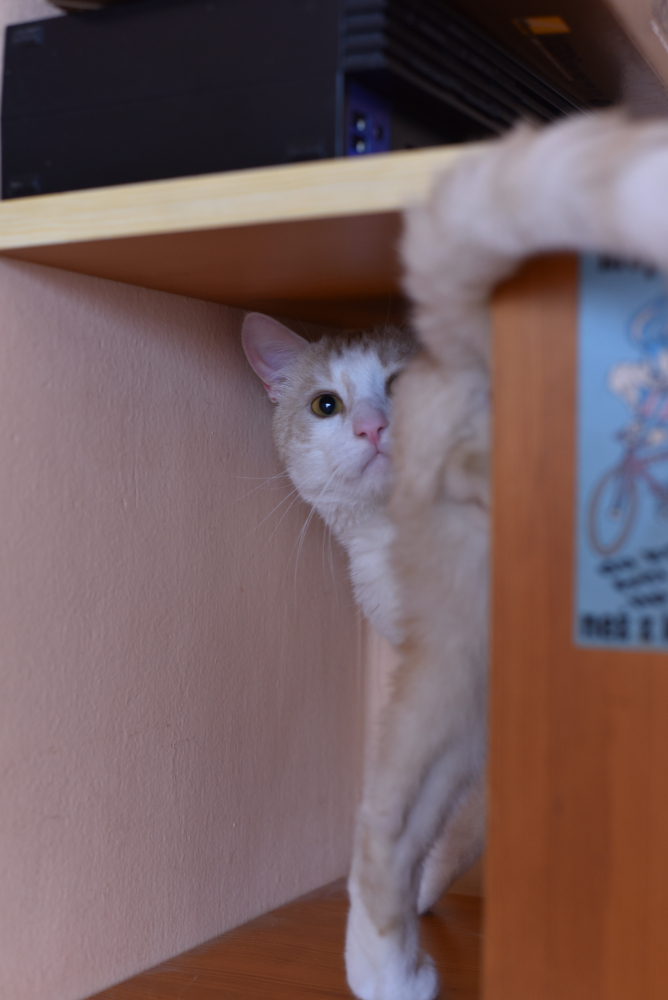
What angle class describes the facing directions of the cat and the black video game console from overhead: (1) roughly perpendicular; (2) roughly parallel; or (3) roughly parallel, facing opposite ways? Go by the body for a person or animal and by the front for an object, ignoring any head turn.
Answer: roughly perpendicular
